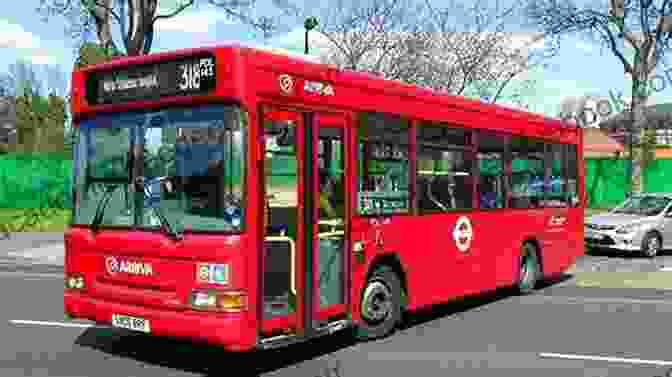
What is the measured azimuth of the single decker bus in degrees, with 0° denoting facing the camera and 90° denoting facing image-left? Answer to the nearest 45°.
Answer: approximately 45°

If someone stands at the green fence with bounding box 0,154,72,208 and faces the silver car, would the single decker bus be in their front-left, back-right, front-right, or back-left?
front-right

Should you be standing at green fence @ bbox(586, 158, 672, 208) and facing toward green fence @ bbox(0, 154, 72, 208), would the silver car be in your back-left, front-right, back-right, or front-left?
front-left

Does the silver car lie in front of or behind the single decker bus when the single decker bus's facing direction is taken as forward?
behind

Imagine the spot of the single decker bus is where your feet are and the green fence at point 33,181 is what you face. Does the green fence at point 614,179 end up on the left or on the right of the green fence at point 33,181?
right

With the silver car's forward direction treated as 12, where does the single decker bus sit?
The single decker bus is roughly at 11 o'clock from the silver car.

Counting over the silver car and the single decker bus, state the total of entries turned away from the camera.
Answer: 0

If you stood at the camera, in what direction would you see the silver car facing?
facing the viewer and to the left of the viewer

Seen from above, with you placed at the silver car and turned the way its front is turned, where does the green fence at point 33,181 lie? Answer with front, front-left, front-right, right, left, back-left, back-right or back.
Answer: front-right

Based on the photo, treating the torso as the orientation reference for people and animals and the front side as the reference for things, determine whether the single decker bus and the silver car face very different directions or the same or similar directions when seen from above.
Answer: same or similar directions

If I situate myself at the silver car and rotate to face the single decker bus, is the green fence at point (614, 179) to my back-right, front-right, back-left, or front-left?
back-right

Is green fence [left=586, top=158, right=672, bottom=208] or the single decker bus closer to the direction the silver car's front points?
the single decker bus

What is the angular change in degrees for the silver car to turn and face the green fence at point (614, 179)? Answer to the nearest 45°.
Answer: approximately 135° to its right
